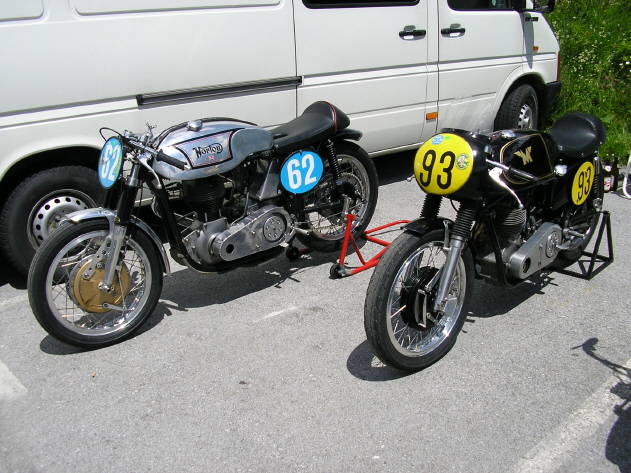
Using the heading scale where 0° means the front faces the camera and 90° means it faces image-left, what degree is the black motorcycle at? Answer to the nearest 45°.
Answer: approximately 45°

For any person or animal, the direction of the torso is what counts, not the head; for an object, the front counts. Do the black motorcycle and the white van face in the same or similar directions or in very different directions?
very different directions

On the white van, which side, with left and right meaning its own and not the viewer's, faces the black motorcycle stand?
right

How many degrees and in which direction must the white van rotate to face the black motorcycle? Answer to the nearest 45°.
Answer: approximately 90° to its right

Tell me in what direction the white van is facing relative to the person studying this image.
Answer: facing away from the viewer and to the right of the viewer
